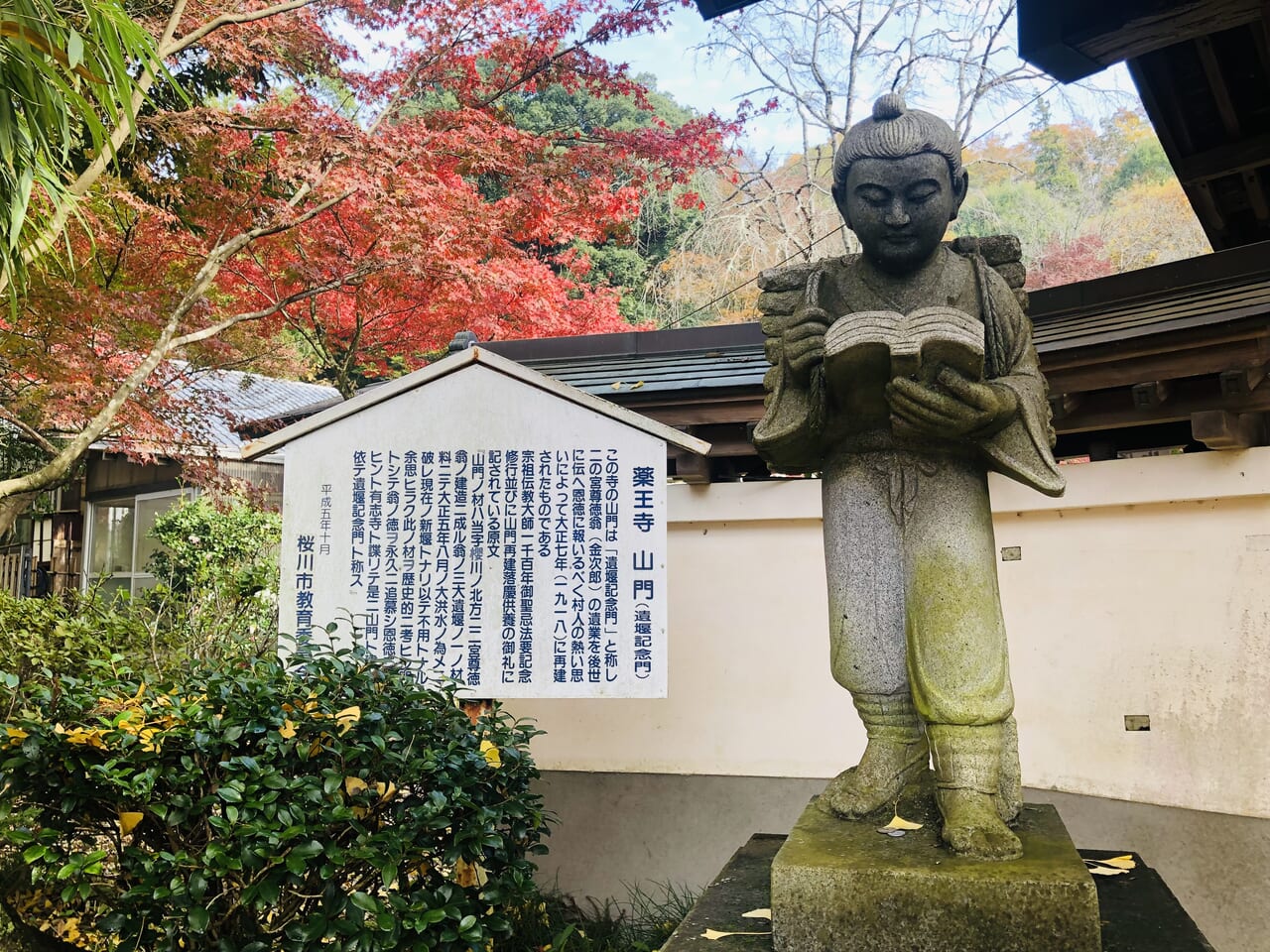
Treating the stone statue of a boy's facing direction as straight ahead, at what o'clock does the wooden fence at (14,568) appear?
The wooden fence is roughly at 4 o'clock from the stone statue of a boy.

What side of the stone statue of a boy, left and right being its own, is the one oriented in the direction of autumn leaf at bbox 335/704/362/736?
right

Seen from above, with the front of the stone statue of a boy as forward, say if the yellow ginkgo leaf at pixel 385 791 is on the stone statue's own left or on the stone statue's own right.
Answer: on the stone statue's own right

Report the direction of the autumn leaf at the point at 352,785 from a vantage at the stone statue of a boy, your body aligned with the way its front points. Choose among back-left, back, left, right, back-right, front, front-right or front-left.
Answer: right

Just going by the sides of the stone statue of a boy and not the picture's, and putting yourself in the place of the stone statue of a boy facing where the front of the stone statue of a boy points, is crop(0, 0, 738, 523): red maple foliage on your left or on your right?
on your right

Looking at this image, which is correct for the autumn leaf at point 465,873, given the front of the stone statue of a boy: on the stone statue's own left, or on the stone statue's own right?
on the stone statue's own right

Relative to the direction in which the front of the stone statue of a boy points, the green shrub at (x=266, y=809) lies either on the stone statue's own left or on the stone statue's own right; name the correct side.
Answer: on the stone statue's own right

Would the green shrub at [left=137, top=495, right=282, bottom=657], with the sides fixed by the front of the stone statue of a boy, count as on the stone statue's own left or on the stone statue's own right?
on the stone statue's own right

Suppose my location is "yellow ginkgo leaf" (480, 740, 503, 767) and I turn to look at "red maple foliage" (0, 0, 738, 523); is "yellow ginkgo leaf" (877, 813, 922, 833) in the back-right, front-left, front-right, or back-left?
back-right

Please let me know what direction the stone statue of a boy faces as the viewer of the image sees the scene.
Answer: facing the viewer

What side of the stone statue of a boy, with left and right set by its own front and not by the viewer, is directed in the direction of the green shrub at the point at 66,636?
right

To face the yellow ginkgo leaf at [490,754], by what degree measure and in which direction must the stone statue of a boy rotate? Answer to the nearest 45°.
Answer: approximately 135° to its right
